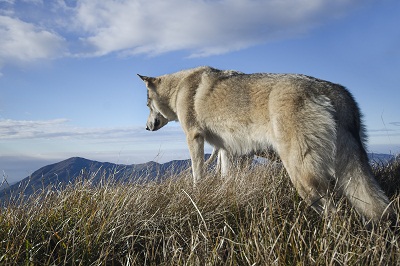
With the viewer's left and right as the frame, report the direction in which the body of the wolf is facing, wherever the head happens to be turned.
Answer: facing away from the viewer and to the left of the viewer
